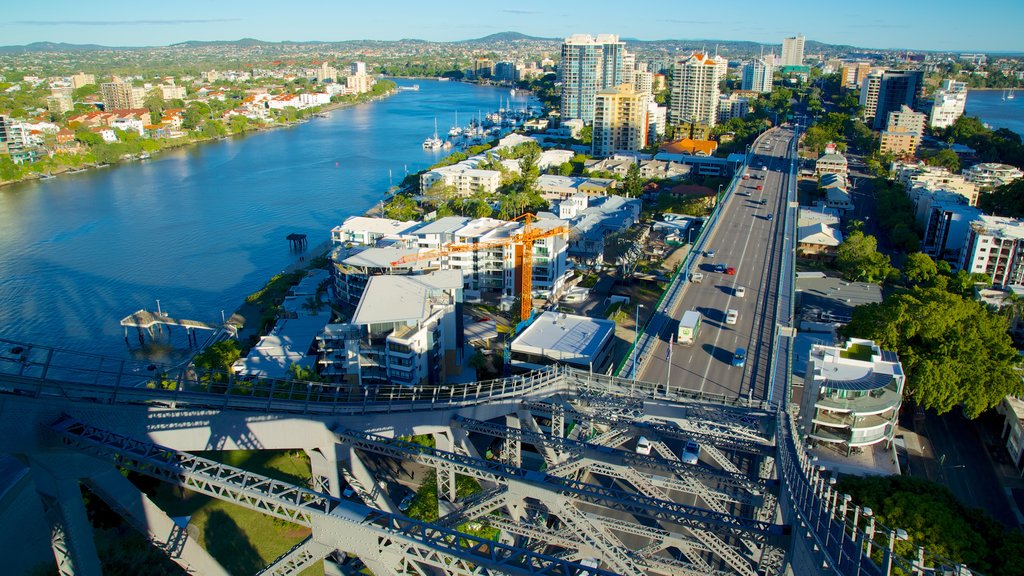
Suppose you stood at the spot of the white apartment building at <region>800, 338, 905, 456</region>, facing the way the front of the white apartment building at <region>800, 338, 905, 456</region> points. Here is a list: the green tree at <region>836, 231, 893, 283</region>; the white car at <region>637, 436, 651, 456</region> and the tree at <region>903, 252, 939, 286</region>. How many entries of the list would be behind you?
2

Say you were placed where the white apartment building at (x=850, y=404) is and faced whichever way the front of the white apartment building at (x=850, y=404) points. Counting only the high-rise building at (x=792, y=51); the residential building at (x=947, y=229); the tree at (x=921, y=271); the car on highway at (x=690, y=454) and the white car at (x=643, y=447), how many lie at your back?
3

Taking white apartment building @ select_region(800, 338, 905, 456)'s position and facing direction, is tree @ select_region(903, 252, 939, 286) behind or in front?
behind

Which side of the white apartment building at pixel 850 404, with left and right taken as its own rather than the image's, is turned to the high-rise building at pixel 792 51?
back

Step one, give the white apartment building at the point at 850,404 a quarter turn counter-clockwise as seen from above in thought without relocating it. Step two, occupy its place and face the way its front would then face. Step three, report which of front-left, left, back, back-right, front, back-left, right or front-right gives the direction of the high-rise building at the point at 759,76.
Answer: left

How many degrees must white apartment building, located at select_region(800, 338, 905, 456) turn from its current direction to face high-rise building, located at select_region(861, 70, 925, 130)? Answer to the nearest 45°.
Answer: approximately 180°

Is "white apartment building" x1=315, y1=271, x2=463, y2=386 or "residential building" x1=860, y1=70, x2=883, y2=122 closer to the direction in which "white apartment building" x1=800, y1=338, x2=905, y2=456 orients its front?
the white apartment building

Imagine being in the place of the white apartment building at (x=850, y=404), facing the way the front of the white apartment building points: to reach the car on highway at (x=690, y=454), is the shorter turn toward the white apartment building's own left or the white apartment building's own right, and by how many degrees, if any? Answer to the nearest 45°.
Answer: approximately 45° to the white apartment building's own right

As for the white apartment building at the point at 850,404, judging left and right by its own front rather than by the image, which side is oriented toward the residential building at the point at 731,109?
back

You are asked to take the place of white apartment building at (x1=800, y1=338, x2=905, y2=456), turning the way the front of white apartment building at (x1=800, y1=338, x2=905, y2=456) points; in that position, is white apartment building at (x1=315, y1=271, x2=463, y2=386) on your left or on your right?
on your right

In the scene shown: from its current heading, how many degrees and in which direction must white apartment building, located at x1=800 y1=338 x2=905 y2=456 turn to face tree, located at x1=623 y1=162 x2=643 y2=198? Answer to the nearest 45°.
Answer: approximately 135° to its right

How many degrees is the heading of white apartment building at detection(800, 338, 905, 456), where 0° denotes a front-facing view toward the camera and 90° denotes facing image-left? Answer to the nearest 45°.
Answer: approximately 0°

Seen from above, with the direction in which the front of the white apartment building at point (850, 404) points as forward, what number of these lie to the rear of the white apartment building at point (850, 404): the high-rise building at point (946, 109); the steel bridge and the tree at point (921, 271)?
2

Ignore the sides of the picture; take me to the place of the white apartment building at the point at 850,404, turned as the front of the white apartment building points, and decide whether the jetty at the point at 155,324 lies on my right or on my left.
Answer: on my right
